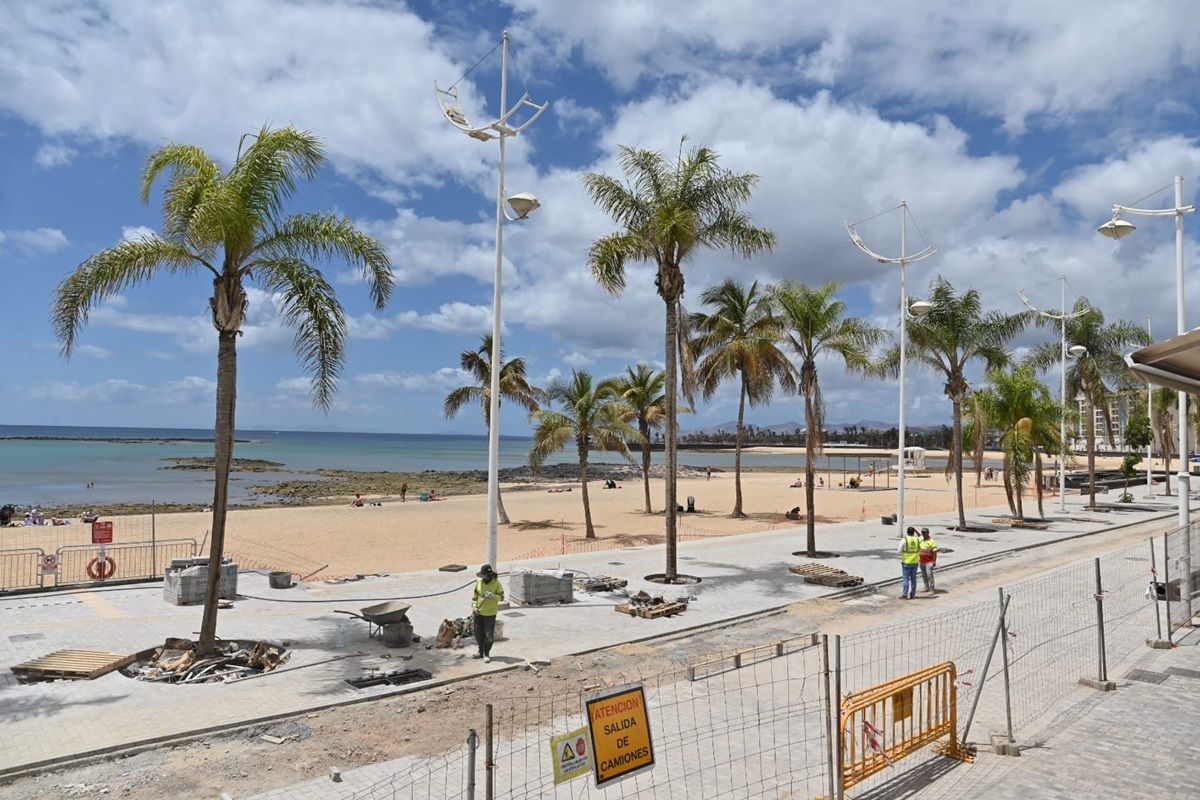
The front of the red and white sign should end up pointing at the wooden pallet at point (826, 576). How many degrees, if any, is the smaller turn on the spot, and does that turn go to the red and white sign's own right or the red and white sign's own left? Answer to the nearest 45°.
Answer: approximately 45° to the red and white sign's own left

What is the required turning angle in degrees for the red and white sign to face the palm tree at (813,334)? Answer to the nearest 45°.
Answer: approximately 90° to its left

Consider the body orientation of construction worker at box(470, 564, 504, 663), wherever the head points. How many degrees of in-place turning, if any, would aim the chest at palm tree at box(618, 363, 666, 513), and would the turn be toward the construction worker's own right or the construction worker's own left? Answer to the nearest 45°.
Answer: approximately 180°

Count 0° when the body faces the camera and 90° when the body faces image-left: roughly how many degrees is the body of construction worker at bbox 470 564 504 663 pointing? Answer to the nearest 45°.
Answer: approximately 0°

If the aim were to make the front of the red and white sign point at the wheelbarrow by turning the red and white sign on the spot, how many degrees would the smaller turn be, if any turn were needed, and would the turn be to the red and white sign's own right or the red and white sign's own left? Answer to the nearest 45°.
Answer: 0° — it already faces it

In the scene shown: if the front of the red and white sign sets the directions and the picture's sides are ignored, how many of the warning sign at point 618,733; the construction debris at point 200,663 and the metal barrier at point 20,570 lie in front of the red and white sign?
2

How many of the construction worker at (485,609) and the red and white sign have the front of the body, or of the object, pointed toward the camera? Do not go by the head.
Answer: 2
